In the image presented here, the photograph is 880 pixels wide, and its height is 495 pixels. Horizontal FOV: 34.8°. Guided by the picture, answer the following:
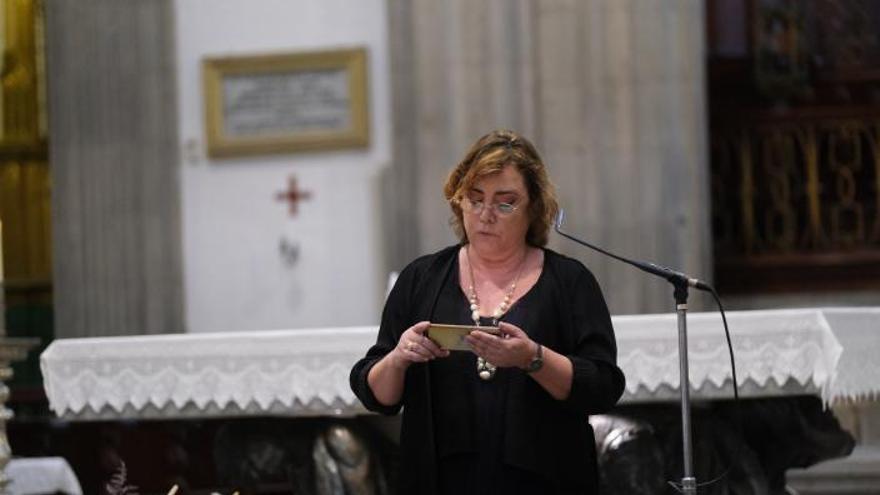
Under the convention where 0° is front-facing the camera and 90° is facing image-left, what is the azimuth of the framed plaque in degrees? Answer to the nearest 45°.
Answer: approximately 0°

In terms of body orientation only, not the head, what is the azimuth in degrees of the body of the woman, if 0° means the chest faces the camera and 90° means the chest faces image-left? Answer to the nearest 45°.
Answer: approximately 0°

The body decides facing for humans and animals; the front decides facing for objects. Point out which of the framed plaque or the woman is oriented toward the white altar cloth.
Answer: the framed plaque

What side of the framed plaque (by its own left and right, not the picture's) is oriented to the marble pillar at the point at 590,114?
left

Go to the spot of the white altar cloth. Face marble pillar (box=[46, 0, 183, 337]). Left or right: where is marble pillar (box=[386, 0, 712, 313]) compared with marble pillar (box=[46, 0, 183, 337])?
right

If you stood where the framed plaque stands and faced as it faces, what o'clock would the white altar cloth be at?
The white altar cloth is roughly at 12 o'clock from the framed plaque.

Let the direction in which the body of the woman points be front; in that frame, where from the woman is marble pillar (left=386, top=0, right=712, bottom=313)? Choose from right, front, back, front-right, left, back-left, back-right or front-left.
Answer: back

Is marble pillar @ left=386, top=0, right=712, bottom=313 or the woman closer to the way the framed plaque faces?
the woman

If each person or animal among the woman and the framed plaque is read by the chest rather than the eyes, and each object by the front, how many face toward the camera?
2
